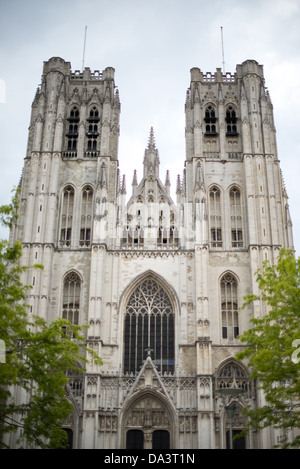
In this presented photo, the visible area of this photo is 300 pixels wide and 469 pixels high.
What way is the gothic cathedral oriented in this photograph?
toward the camera

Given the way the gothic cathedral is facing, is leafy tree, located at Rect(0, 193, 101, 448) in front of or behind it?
in front

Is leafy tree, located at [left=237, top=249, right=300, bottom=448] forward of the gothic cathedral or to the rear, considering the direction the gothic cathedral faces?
forward
